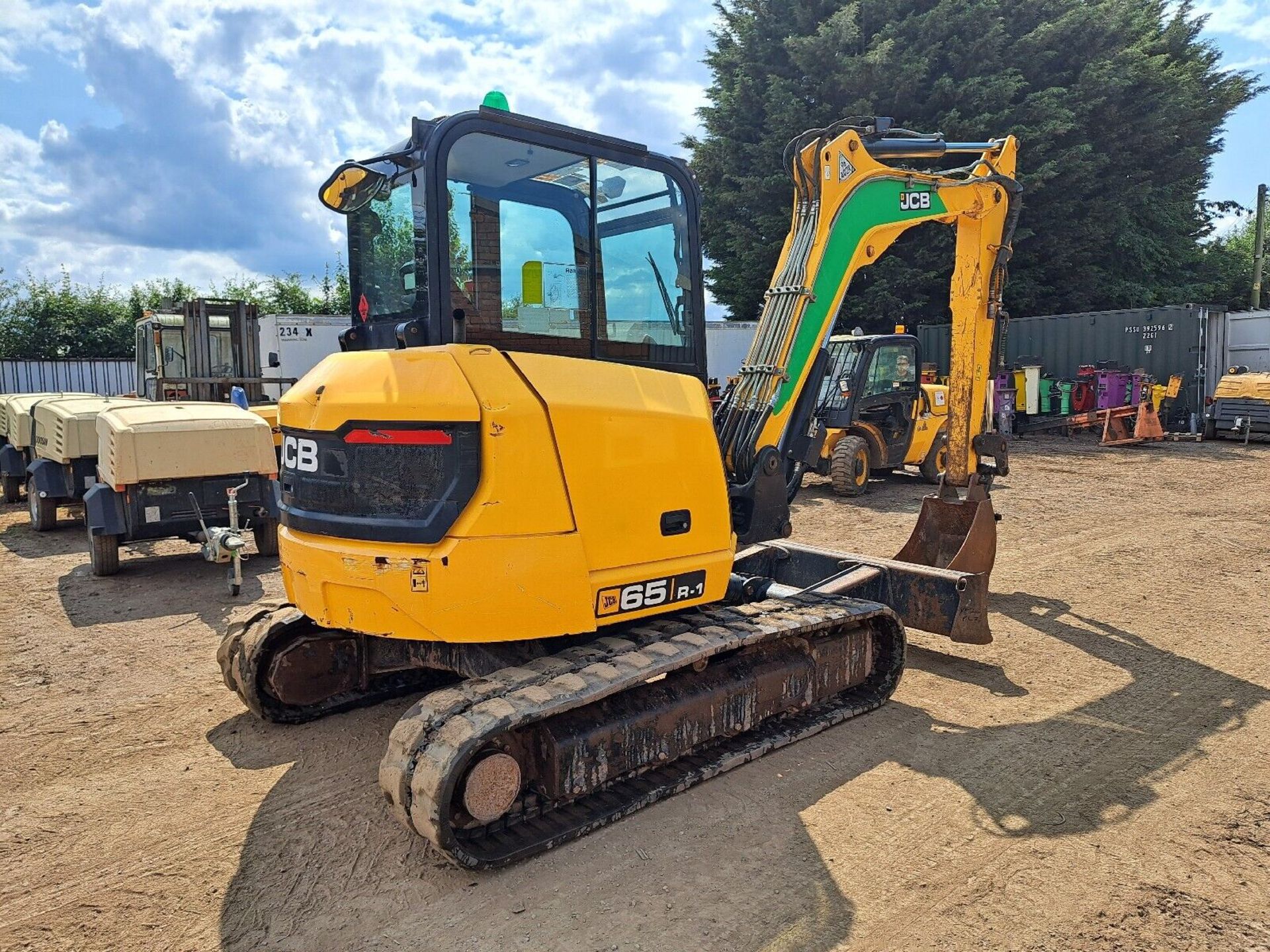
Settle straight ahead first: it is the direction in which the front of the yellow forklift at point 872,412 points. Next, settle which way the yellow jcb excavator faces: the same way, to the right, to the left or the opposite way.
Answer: the opposite way

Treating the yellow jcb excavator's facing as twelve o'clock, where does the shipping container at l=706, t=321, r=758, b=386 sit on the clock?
The shipping container is roughly at 11 o'clock from the yellow jcb excavator.

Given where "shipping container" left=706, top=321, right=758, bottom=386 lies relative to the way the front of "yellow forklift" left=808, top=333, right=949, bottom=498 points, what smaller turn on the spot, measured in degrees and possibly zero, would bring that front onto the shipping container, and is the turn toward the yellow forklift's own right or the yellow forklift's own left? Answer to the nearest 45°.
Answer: approximately 135° to the yellow forklift's own right

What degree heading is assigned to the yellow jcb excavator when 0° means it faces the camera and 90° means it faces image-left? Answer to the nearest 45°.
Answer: approximately 225°

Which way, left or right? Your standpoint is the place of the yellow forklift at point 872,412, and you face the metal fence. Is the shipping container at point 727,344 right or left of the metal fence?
right

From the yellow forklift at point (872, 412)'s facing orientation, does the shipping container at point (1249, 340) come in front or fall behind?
behind

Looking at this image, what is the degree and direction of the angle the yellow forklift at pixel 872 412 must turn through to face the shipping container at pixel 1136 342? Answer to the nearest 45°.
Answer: approximately 180°

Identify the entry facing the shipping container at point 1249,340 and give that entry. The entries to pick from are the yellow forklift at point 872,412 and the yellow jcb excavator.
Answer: the yellow jcb excavator

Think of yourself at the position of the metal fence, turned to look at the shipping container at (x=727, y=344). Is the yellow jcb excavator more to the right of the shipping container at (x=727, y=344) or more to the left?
right

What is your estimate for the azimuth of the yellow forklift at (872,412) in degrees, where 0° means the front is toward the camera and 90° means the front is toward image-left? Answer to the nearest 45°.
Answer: approximately 45°

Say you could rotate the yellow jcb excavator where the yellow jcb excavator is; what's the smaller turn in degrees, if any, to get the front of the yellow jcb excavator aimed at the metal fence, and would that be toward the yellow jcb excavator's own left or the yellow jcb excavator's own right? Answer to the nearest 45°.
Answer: approximately 90° to the yellow jcb excavator's own left
